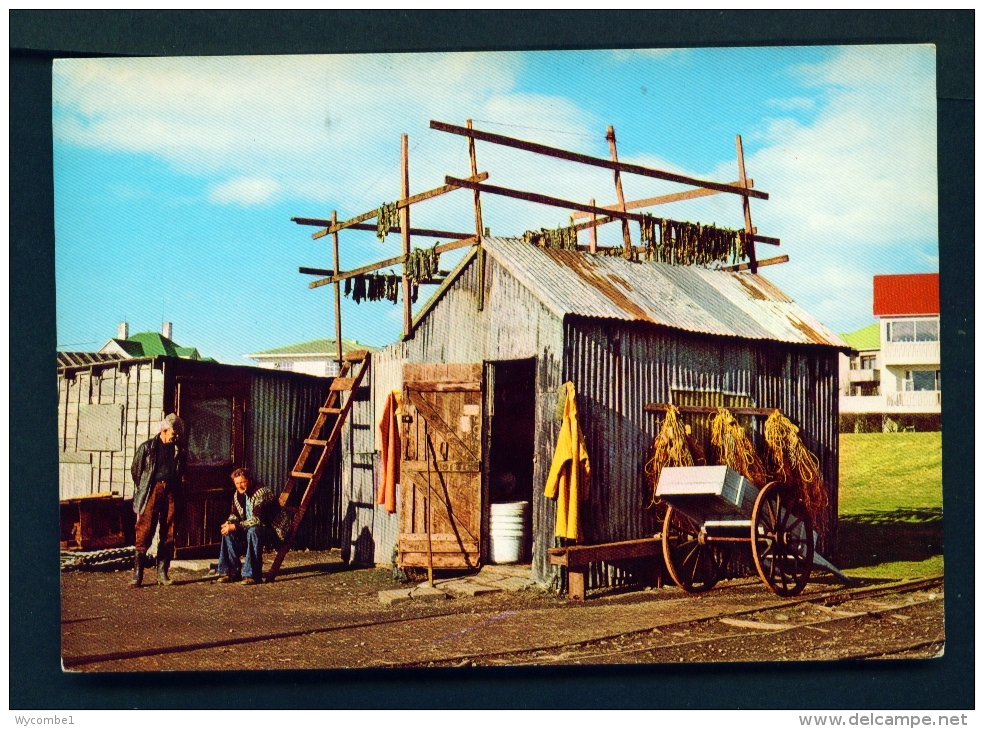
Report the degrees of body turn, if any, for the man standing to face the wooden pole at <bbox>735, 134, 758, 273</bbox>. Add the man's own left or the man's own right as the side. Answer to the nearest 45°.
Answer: approximately 45° to the man's own left

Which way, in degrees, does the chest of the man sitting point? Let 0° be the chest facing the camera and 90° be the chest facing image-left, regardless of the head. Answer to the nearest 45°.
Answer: approximately 45°

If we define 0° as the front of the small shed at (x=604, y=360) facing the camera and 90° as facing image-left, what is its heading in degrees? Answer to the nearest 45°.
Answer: approximately 45°

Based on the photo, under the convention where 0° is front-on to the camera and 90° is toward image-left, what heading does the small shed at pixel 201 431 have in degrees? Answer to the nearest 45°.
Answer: approximately 315°

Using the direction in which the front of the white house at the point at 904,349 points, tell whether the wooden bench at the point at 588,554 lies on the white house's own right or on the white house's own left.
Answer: on the white house's own right

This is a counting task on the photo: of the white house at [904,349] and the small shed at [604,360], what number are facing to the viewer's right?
0

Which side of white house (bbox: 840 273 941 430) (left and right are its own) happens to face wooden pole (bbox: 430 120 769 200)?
front

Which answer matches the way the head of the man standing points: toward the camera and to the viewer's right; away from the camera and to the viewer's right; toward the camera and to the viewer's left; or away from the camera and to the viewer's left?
toward the camera and to the viewer's right
